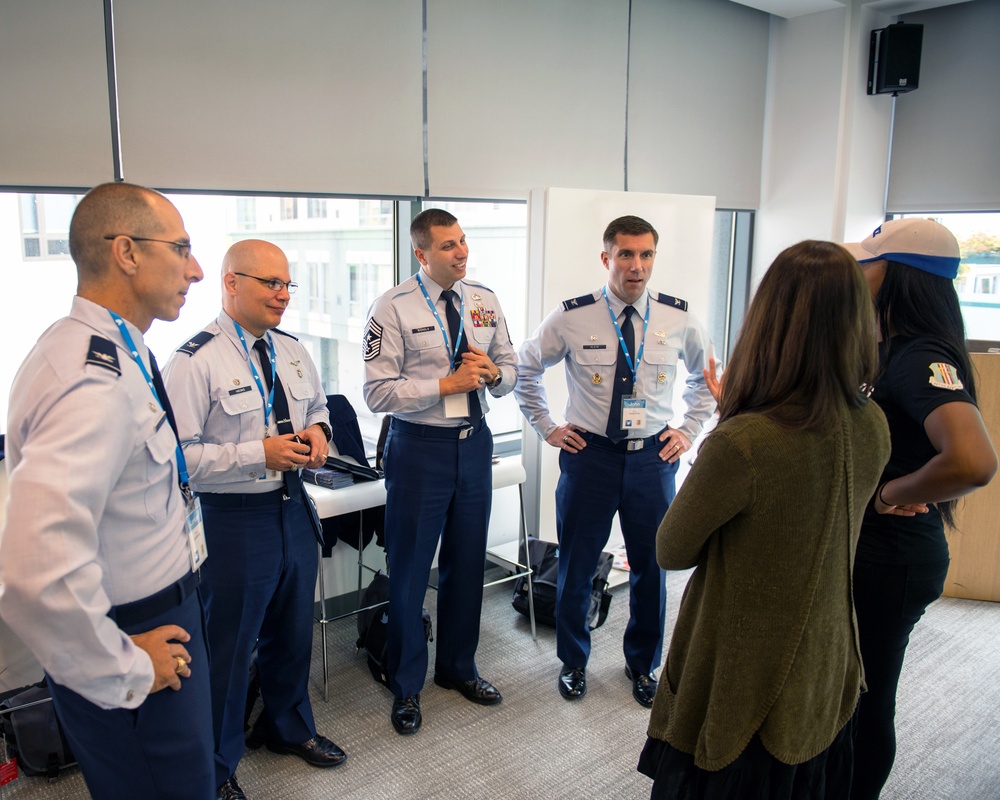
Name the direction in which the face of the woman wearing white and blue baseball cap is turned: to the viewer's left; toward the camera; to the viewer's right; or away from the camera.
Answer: to the viewer's left

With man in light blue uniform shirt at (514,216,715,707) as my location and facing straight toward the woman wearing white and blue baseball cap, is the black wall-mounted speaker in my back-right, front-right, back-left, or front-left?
back-left

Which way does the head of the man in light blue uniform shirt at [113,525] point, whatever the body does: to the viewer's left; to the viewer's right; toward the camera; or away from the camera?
to the viewer's right

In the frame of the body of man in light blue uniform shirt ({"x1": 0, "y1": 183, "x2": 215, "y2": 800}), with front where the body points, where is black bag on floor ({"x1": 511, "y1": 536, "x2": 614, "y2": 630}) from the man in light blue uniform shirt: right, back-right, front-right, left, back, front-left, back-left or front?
front-left

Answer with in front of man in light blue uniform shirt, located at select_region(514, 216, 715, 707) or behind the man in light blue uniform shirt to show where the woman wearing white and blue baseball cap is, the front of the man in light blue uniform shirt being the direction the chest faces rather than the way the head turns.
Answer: in front

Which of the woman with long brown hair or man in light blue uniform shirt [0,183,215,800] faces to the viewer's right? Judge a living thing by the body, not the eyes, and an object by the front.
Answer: the man in light blue uniform shirt

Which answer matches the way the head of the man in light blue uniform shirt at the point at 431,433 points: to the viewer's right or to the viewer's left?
to the viewer's right

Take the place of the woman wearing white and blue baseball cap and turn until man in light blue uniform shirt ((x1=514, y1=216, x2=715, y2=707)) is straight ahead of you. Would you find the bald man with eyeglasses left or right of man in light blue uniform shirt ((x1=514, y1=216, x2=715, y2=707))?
left

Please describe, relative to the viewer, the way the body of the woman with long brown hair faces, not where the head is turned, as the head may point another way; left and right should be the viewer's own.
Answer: facing away from the viewer and to the left of the viewer

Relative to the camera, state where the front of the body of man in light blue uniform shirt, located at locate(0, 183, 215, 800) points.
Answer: to the viewer's right

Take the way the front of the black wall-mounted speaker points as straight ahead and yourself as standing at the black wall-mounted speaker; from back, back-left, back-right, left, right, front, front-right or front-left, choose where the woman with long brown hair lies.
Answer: front-right

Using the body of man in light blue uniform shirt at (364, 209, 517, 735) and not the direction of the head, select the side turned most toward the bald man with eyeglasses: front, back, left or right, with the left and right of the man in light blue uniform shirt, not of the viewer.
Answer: right

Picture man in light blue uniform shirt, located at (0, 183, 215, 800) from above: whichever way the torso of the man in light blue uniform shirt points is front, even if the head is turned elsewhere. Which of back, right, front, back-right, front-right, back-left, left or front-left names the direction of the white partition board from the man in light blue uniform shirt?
front-left
